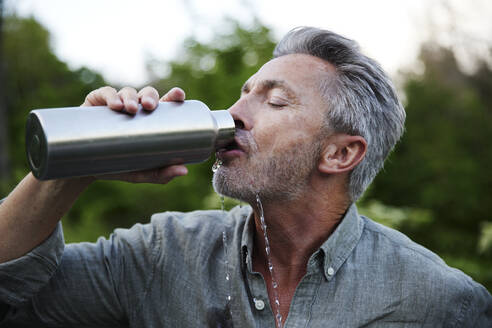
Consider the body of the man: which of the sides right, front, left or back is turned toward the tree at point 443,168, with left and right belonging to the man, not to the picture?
back

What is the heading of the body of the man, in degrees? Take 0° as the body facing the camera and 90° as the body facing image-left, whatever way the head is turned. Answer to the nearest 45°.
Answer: approximately 45°
